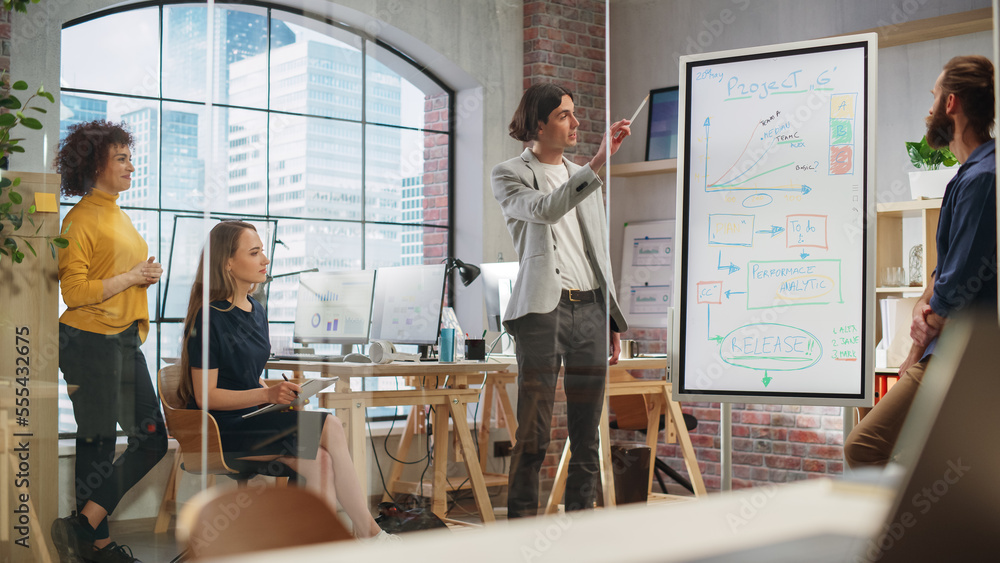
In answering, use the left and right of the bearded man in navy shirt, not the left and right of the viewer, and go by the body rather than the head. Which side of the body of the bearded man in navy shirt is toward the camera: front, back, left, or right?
left

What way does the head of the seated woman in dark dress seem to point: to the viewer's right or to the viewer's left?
to the viewer's right

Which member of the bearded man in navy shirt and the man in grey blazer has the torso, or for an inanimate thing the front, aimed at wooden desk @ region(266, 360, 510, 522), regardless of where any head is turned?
the bearded man in navy shirt

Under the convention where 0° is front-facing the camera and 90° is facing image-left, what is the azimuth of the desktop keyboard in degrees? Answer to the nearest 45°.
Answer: approximately 0°

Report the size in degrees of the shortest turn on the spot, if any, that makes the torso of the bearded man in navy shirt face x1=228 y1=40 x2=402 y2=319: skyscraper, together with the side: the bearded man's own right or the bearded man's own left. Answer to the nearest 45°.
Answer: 0° — they already face it

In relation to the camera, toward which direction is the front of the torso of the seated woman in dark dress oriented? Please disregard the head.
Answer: to the viewer's right

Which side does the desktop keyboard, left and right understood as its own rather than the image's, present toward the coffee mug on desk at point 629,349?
left

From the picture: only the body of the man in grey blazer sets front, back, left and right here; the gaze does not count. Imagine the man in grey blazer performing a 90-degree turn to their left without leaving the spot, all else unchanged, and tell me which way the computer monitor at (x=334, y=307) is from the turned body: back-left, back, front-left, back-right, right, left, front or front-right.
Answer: back-left

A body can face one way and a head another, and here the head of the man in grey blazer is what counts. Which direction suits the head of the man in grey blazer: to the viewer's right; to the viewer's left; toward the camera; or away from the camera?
to the viewer's right

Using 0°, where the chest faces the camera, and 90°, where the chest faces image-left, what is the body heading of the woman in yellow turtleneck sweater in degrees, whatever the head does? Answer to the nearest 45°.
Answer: approximately 270°
